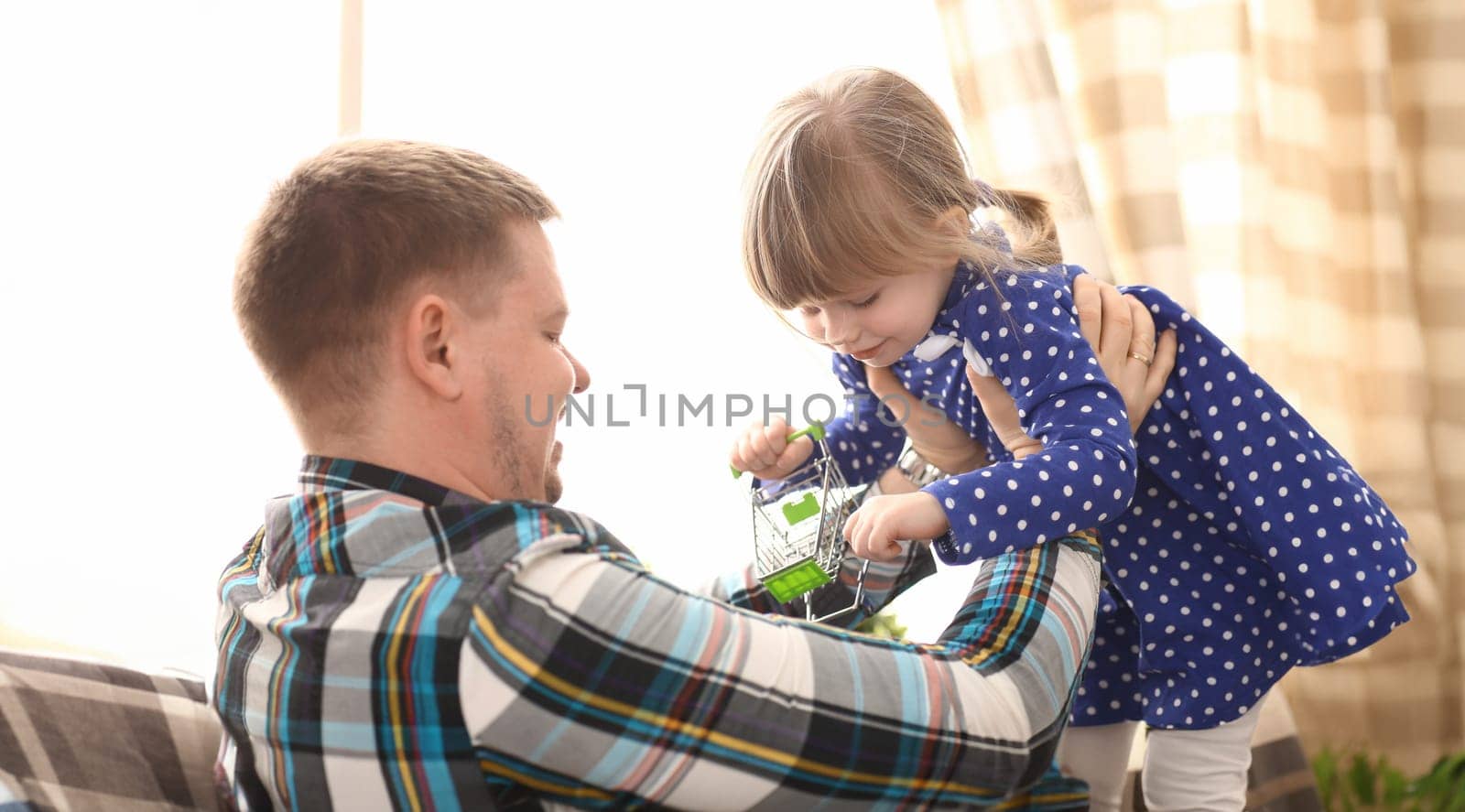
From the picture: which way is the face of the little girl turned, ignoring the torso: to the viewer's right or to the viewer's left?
to the viewer's left

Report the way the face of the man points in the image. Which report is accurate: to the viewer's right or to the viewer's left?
to the viewer's right

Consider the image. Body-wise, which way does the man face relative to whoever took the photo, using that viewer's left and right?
facing away from the viewer and to the right of the viewer
